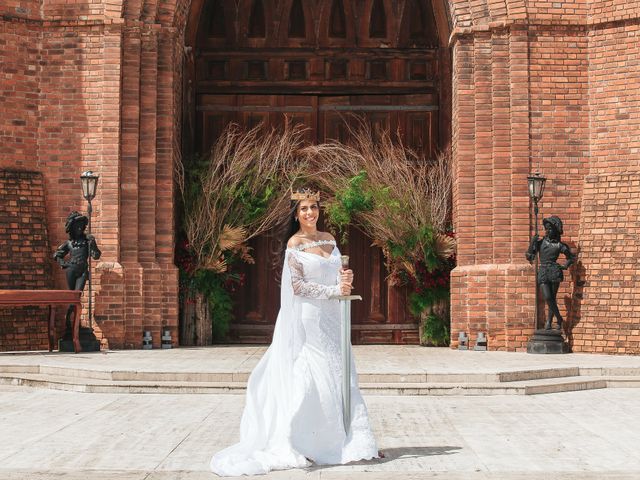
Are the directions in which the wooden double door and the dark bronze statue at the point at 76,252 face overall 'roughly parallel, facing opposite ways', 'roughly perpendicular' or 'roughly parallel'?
roughly parallel

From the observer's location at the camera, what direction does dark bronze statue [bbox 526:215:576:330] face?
facing the viewer

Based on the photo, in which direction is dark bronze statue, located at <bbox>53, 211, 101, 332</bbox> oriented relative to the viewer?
toward the camera

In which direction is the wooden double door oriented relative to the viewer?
toward the camera

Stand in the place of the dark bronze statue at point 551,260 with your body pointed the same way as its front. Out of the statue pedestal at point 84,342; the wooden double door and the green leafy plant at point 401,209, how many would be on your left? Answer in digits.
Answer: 0

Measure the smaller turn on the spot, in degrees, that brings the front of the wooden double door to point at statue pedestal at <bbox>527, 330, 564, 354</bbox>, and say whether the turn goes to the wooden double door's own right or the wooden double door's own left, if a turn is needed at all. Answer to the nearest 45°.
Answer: approximately 45° to the wooden double door's own left

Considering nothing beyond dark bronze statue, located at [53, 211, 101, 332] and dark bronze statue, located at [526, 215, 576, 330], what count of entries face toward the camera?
2

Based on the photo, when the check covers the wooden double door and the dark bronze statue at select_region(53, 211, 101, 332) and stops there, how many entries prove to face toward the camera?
2

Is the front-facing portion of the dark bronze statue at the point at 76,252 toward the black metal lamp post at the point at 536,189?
no

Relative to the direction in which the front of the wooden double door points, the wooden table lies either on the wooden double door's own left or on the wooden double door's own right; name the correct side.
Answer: on the wooden double door's own right

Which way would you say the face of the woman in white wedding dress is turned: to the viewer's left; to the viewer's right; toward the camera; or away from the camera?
toward the camera

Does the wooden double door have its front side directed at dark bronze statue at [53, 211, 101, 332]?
no

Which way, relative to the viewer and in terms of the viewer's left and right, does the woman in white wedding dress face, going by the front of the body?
facing the viewer and to the right of the viewer

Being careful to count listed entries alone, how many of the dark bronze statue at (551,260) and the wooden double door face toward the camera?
2

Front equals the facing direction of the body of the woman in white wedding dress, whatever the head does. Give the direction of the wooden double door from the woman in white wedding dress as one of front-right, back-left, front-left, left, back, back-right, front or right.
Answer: back-left

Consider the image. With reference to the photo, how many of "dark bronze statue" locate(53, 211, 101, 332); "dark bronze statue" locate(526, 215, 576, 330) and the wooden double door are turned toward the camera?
3

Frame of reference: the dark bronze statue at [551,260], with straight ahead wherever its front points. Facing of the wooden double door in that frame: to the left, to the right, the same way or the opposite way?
the same way

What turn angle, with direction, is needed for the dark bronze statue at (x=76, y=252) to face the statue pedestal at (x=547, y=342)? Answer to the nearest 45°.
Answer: approximately 90° to its left
